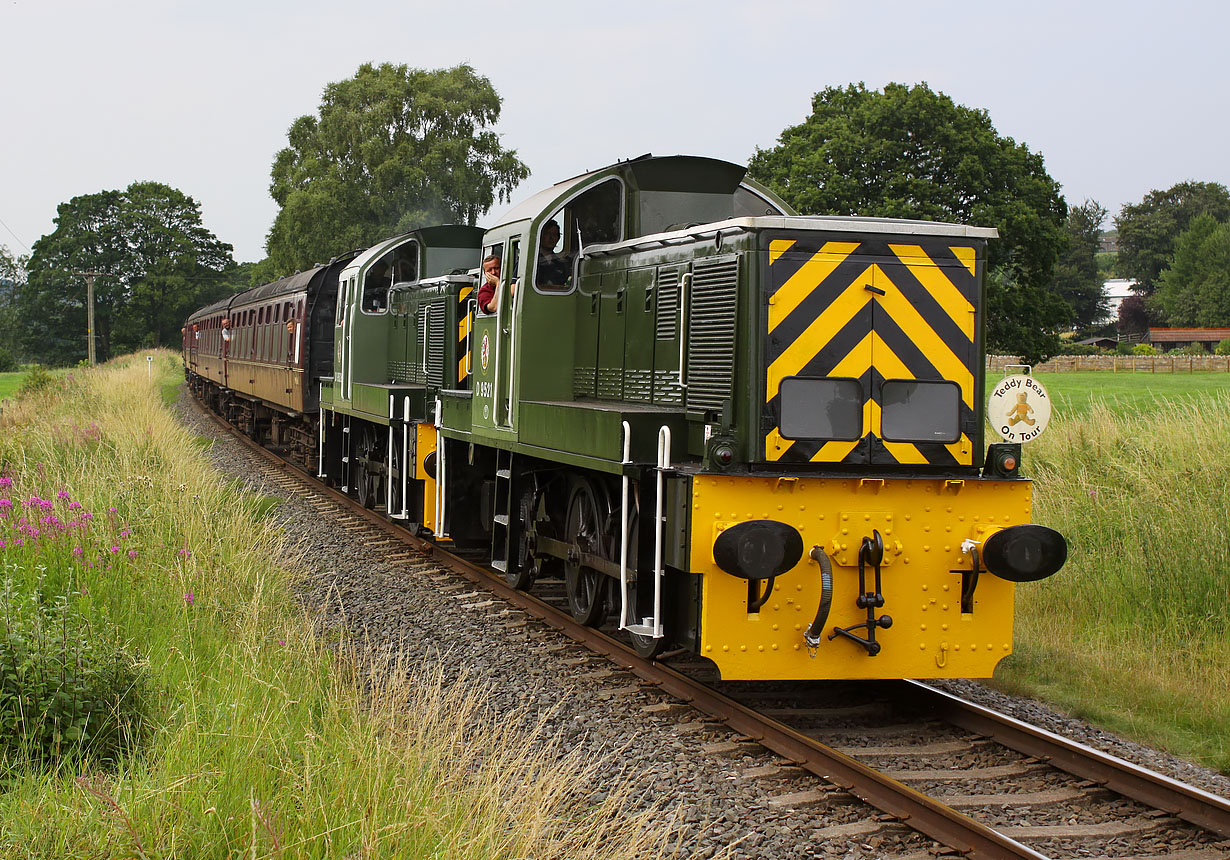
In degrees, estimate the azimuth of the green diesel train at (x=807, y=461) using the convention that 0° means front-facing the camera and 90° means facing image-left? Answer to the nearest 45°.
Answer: approximately 315°

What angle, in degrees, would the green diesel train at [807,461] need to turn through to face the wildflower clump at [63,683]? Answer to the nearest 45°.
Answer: approximately 90° to its right

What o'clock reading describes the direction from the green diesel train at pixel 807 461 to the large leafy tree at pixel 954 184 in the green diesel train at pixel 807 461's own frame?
The large leafy tree is roughly at 8 o'clock from the green diesel train.

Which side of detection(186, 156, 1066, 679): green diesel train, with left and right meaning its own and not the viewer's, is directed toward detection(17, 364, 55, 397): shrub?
back
